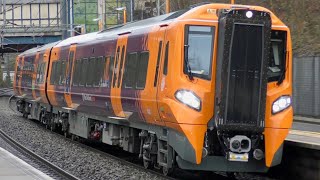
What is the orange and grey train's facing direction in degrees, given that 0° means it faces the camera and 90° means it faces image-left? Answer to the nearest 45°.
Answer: approximately 315°

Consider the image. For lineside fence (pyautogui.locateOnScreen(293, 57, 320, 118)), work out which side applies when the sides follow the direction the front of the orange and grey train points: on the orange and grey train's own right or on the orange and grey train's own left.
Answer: on the orange and grey train's own left
